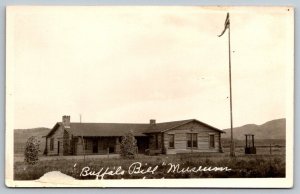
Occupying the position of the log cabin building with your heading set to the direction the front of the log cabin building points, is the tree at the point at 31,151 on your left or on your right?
on your right

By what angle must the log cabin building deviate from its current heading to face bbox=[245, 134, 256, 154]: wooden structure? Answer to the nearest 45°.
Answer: approximately 90° to its left

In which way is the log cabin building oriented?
toward the camera
